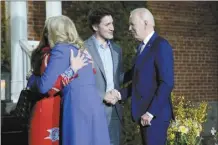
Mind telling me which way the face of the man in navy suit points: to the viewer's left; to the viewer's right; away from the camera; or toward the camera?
to the viewer's left

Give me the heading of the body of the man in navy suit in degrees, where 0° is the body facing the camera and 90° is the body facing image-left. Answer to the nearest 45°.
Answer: approximately 45°
